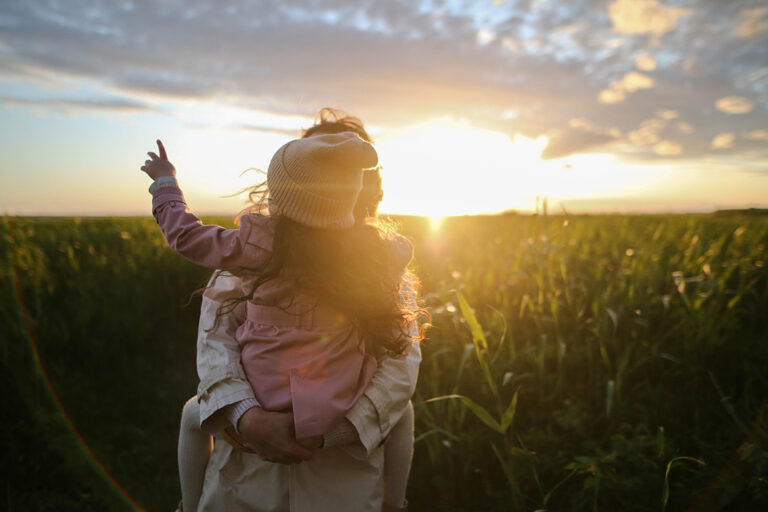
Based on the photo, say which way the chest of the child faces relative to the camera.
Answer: away from the camera
